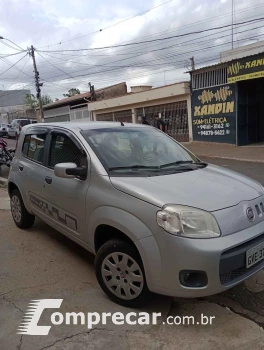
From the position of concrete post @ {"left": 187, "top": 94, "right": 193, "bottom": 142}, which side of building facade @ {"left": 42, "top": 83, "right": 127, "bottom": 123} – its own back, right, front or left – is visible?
left

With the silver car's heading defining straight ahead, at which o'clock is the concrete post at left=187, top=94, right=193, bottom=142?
The concrete post is roughly at 8 o'clock from the silver car.

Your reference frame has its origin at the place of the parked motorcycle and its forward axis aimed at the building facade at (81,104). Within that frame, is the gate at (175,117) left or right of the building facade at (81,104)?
right

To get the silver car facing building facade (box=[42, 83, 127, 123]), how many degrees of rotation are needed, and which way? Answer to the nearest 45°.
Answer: approximately 135° to its left

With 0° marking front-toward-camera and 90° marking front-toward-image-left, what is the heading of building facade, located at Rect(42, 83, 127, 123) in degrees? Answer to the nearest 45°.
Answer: approximately 45°

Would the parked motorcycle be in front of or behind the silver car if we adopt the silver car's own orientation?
behind
